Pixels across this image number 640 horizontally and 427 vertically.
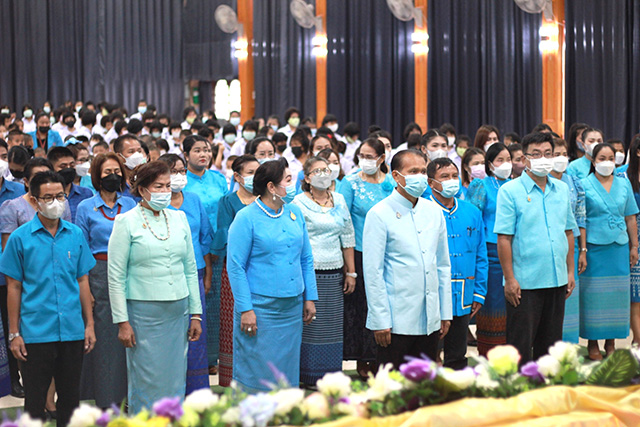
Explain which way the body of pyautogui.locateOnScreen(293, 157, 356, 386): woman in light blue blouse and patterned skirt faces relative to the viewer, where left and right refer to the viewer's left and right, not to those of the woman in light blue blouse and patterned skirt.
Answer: facing the viewer and to the right of the viewer

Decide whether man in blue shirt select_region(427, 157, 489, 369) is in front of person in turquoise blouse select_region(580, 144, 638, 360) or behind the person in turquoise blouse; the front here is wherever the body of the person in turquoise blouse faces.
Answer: in front

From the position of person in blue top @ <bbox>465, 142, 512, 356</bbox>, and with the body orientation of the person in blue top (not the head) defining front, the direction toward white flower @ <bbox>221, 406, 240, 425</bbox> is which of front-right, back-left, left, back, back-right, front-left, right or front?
front-right

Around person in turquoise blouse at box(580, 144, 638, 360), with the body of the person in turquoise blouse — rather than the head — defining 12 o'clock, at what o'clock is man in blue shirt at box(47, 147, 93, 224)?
The man in blue shirt is roughly at 2 o'clock from the person in turquoise blouse.

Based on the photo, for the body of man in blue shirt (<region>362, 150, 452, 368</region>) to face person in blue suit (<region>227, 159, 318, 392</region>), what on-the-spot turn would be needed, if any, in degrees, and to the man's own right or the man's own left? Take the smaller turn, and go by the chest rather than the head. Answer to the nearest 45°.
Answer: approximately 135° to the man's own right

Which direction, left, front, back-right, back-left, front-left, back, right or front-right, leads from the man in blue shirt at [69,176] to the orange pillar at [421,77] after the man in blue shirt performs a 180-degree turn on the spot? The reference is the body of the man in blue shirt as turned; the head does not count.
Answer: right

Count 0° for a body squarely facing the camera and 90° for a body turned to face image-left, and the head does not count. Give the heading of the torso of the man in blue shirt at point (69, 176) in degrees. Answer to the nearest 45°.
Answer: approximately 315°

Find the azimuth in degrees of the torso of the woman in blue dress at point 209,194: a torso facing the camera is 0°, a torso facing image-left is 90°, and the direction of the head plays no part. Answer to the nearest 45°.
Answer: approximately 315°

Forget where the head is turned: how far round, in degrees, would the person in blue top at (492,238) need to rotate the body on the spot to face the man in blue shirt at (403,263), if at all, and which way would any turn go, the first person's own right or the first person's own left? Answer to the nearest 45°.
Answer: approximately 45° to the first person's own right

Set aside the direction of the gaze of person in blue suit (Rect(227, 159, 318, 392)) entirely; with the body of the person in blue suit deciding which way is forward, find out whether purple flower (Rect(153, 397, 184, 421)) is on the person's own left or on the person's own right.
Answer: on the person's own right

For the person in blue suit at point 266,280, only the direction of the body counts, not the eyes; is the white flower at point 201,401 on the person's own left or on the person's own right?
on the person's own right
